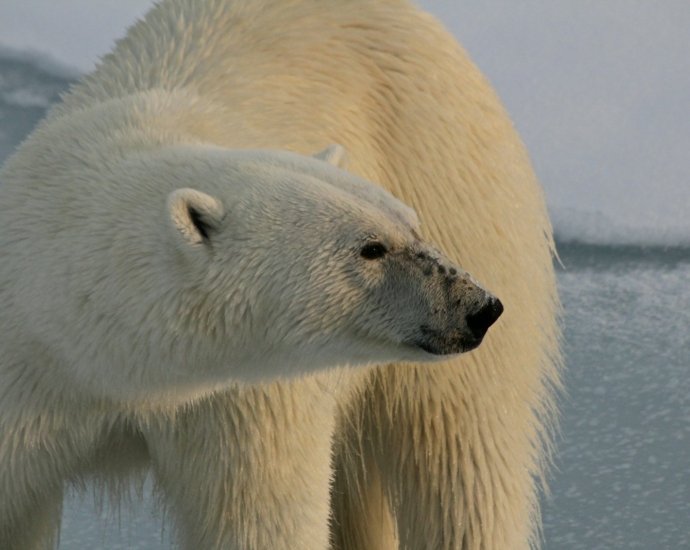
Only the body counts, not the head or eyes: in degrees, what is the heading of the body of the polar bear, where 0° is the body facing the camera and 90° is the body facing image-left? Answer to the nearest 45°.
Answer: approximately 45°
